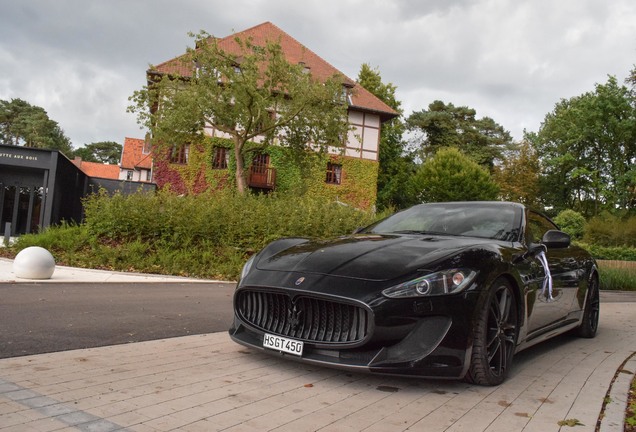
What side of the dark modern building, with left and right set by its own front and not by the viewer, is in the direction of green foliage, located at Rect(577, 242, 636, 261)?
left

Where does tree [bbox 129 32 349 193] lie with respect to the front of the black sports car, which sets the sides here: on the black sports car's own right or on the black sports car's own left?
on the black sports car's own right

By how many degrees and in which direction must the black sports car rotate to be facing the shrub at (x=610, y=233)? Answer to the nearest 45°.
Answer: approximately 135° to its right

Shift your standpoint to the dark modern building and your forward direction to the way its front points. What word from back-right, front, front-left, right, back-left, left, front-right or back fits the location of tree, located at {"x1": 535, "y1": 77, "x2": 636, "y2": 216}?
left

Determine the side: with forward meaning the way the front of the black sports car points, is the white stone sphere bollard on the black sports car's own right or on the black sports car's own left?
on the black sports car's own right

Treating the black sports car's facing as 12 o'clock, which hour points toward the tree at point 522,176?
The tree is roughly at 5 o'clock from the black sports car.

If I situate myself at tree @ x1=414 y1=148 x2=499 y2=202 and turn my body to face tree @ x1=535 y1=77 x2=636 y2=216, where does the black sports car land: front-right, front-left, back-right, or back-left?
back-right

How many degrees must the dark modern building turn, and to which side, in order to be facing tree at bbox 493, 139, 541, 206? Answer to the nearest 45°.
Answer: approximately 90° to its left

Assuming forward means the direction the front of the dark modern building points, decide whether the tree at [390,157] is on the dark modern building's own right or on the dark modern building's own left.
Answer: on the dark modern building's own left

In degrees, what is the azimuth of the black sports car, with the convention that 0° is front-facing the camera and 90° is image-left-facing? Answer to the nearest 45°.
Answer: approximately 45°

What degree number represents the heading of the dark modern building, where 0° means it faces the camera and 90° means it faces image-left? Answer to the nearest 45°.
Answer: approximately 0°
